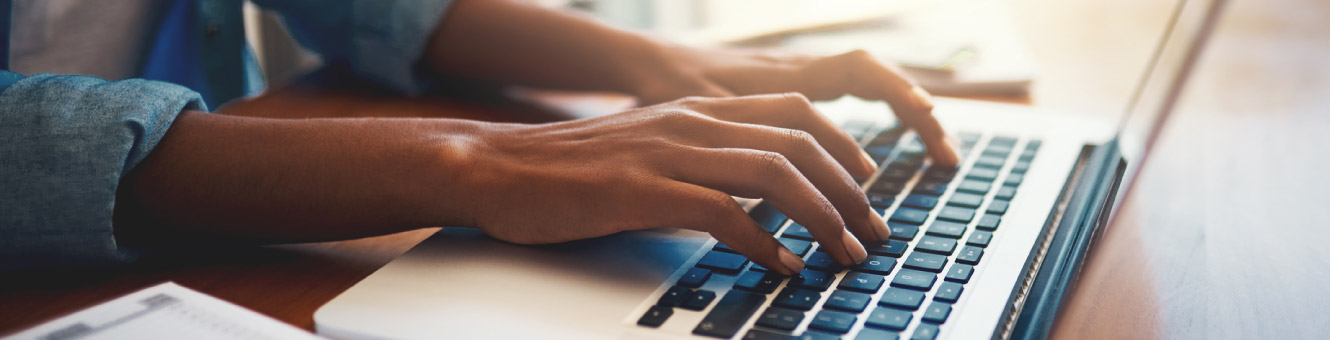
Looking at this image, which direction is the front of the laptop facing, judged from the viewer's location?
facing to the left of the viewer
